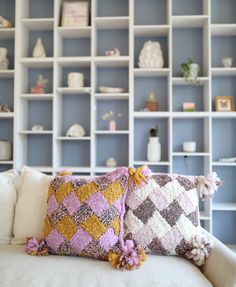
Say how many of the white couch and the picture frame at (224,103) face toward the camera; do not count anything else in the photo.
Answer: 2

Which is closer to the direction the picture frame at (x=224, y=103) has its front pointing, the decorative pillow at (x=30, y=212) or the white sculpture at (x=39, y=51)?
the decorative pillow

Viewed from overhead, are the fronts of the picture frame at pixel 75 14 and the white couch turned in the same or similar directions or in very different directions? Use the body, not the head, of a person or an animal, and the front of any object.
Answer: same or similar directions

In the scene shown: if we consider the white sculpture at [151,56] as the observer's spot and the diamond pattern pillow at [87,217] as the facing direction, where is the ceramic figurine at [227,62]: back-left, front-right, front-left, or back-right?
back-left

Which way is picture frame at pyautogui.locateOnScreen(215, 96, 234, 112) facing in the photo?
toward the camera

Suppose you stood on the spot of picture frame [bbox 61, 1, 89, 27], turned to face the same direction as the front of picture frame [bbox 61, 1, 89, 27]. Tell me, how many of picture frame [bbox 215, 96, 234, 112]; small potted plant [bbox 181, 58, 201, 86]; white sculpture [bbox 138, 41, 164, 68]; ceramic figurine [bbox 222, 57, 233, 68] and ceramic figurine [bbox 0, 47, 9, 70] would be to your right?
1

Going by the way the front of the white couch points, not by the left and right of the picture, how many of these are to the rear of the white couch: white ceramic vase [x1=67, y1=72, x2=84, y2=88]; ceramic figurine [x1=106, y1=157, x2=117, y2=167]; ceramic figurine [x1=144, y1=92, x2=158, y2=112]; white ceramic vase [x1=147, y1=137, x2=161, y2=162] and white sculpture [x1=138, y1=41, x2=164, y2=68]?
5

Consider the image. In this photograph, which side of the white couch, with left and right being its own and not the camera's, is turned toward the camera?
front

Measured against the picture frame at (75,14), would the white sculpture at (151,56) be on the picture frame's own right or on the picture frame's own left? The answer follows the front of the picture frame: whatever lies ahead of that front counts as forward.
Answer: on the picture frame's own left

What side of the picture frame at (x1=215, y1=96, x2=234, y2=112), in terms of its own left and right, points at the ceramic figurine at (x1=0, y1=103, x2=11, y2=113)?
right

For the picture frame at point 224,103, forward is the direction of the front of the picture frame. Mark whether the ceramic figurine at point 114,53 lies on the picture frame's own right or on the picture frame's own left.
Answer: on the picture frame's own right

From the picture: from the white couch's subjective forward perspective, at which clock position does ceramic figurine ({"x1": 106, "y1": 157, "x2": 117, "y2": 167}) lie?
The ceramic figurine is roughly at 6 o'clock from the white couch.
